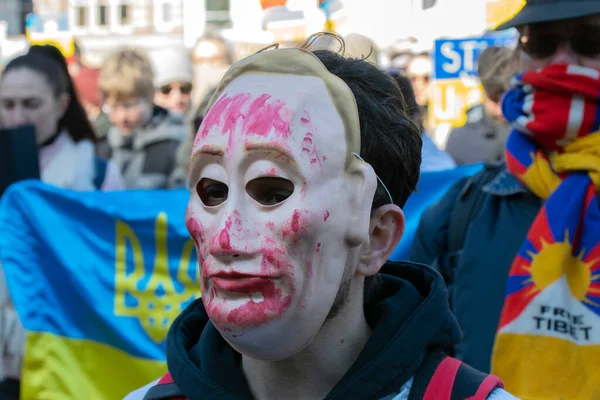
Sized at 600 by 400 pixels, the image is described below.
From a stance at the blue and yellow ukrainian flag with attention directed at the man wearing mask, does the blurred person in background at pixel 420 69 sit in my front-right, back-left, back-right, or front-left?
back-left

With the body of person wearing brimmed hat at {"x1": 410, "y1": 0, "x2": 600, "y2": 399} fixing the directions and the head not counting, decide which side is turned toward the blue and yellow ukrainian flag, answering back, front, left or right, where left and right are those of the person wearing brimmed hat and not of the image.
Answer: right

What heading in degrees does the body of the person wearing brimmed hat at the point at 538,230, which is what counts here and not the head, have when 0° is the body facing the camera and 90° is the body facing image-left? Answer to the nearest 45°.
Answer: approximately 0°

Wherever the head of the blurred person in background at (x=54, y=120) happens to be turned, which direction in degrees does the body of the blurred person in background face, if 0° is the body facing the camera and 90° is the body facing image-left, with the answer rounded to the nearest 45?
approximately 45°

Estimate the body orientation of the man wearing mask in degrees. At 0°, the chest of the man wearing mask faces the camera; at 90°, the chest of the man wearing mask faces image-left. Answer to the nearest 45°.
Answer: approximately 45°
